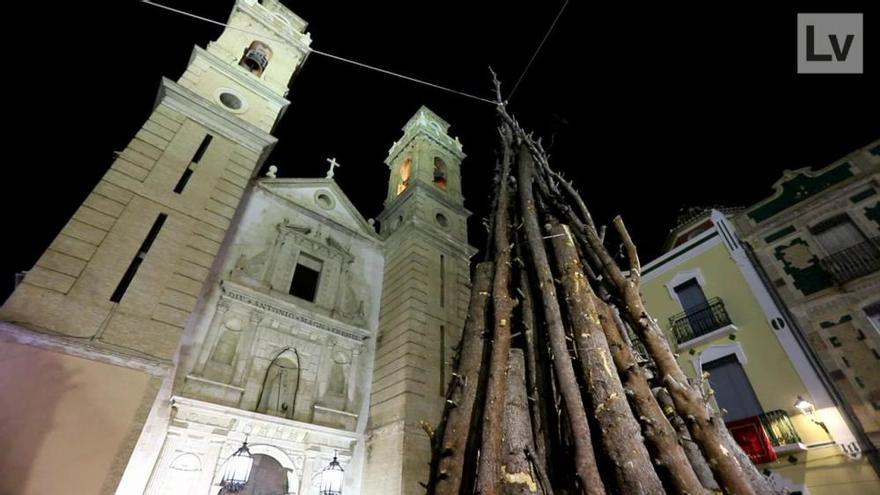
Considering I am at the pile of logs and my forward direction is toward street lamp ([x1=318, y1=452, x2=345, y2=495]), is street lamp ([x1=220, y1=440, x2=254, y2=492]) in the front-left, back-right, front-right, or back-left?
front-left

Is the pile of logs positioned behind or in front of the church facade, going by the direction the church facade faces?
in front

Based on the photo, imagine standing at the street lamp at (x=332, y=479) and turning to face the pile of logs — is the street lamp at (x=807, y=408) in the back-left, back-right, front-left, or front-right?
front-left

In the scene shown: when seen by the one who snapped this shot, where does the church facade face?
facing the viewer and to the right of the viewer
